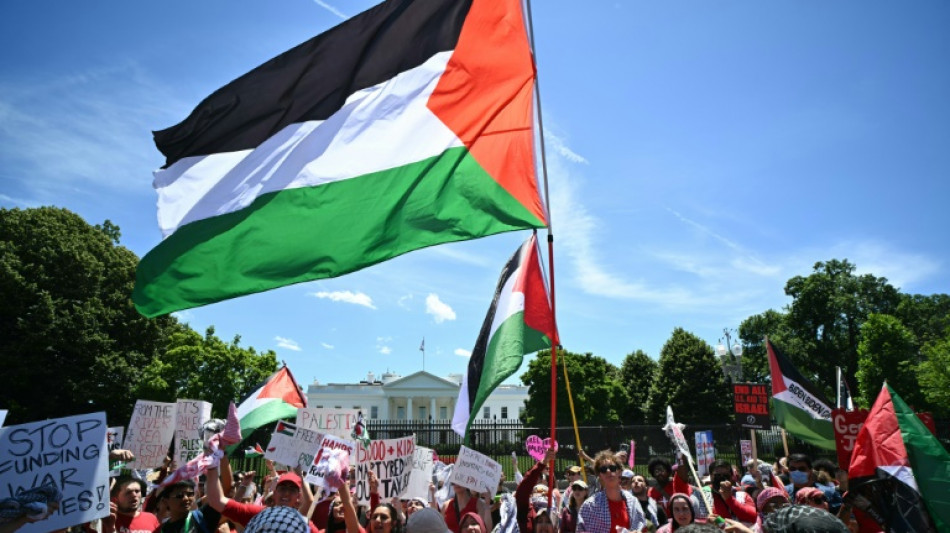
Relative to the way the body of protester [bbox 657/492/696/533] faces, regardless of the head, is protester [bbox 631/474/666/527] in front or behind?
behind

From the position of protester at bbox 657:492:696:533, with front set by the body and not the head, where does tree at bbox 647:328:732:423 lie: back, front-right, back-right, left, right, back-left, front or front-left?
back

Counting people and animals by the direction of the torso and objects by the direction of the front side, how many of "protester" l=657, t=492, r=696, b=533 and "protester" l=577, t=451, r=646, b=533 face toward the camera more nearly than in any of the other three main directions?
2

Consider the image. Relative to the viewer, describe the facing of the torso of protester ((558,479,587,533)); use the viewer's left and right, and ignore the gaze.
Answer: facing the viewer and to the right of the viewer

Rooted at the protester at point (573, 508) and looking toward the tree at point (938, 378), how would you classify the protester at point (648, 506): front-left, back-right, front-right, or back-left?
front-right

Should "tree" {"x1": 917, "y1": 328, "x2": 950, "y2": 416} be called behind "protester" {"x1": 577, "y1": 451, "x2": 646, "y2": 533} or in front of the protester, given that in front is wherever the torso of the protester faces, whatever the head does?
behind

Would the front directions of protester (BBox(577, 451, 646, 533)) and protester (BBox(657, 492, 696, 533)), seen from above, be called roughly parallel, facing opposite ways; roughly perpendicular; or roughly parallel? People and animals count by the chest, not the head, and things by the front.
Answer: roughly parallel

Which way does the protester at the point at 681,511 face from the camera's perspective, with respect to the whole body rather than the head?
toward the camera

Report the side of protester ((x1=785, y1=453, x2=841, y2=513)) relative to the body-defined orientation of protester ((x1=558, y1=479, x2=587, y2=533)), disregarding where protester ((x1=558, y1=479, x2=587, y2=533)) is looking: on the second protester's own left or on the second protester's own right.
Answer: on the second protester's own left

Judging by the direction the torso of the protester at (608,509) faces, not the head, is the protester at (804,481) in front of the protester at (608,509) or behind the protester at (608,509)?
behind

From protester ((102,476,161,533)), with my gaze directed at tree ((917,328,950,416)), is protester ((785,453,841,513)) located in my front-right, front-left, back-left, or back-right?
front-right

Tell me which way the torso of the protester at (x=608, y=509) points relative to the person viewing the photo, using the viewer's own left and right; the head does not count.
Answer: facing the viewer
